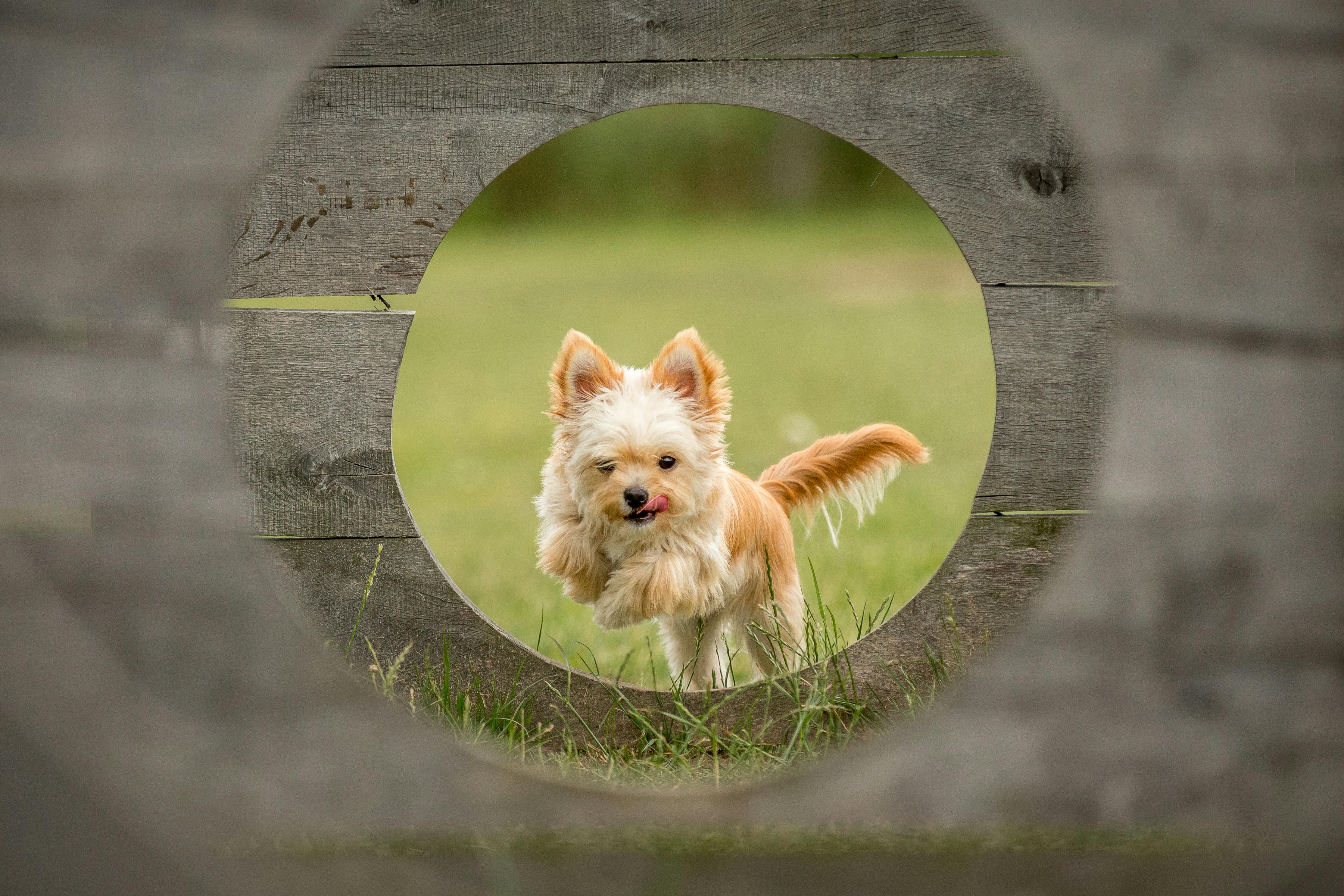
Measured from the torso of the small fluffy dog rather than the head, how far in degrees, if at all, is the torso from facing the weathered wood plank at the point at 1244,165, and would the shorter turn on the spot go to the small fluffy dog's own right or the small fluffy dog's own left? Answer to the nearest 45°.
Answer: approximately 90° to the small fluffy dog's own left

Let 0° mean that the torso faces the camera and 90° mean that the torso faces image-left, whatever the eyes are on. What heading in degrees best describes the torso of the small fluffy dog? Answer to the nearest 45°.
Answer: approximately 45°
